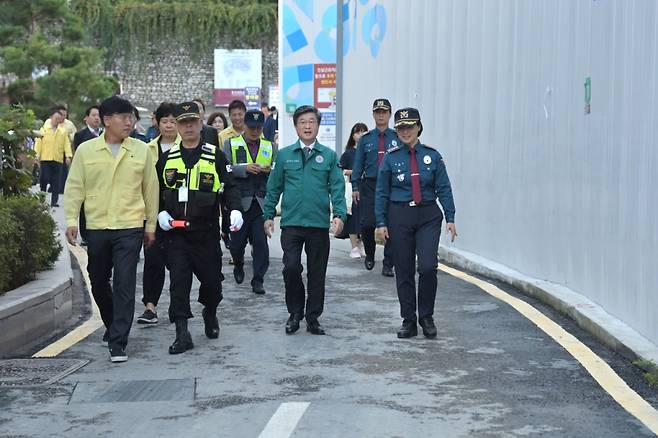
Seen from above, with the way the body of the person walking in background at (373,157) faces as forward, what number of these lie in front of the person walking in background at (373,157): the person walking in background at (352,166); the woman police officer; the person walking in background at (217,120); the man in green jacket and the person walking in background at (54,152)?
2

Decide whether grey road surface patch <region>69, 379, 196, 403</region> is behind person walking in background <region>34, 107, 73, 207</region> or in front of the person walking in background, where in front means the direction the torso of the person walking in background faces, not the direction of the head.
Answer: in front

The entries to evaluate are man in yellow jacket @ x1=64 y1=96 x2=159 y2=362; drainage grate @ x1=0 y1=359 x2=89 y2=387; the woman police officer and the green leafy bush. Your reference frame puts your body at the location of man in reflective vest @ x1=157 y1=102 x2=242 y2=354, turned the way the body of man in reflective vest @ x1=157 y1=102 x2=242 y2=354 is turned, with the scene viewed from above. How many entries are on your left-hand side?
1

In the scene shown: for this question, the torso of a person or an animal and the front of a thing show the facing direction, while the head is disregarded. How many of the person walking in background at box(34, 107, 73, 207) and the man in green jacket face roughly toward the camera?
2

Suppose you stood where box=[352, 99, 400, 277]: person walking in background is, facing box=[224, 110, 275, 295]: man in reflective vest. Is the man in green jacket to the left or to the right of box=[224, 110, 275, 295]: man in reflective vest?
left

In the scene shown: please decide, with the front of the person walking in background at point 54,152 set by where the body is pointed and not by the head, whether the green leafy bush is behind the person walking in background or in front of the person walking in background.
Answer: in front

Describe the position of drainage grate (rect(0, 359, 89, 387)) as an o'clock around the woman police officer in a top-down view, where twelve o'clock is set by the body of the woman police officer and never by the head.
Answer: The drainage grate is roughly at 2 o'clock from the woman police officer.

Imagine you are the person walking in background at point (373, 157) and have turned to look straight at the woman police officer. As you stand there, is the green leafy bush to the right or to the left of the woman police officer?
right

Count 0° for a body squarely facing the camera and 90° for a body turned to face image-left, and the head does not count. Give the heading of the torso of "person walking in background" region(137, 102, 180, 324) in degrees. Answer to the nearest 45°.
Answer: approximately 0°

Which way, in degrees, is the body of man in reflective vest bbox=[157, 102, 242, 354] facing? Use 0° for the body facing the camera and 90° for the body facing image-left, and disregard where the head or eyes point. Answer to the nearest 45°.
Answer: approximately 0°

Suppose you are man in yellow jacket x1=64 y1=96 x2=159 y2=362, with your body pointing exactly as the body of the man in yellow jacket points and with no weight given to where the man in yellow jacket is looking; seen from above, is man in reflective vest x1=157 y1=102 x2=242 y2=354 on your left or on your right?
on your left

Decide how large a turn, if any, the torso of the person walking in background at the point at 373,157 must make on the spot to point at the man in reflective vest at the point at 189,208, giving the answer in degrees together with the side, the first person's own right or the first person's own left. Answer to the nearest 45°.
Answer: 0° — they already face them

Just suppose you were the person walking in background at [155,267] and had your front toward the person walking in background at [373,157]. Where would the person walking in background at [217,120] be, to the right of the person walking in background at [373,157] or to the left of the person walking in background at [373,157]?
left

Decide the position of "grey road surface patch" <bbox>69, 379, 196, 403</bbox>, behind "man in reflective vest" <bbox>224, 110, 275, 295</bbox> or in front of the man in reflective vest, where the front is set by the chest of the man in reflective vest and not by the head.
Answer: in front
